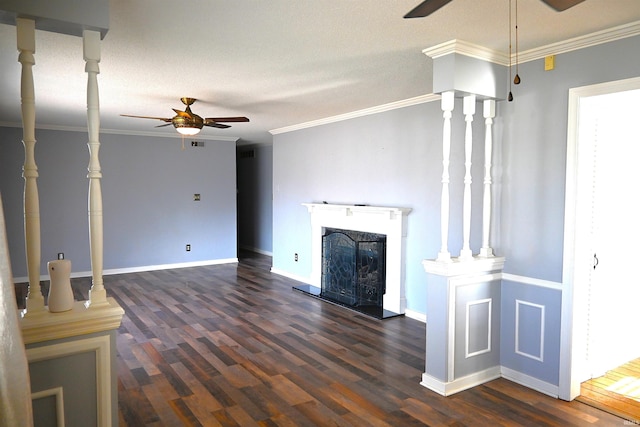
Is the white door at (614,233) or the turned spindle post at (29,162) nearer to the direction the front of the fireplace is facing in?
the turned spindle post

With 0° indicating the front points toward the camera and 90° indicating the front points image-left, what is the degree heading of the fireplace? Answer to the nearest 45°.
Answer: approximately 45°

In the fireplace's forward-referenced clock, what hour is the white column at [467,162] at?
The white column is roughly at 10 o'clock from the fireplace.

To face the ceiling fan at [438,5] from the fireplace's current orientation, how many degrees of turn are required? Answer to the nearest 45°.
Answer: approximately 45° to its left

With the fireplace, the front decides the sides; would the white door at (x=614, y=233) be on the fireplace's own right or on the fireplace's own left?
on the fireplace's own left

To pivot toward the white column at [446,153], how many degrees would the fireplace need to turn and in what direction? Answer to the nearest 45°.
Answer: approximately 45° to its left
